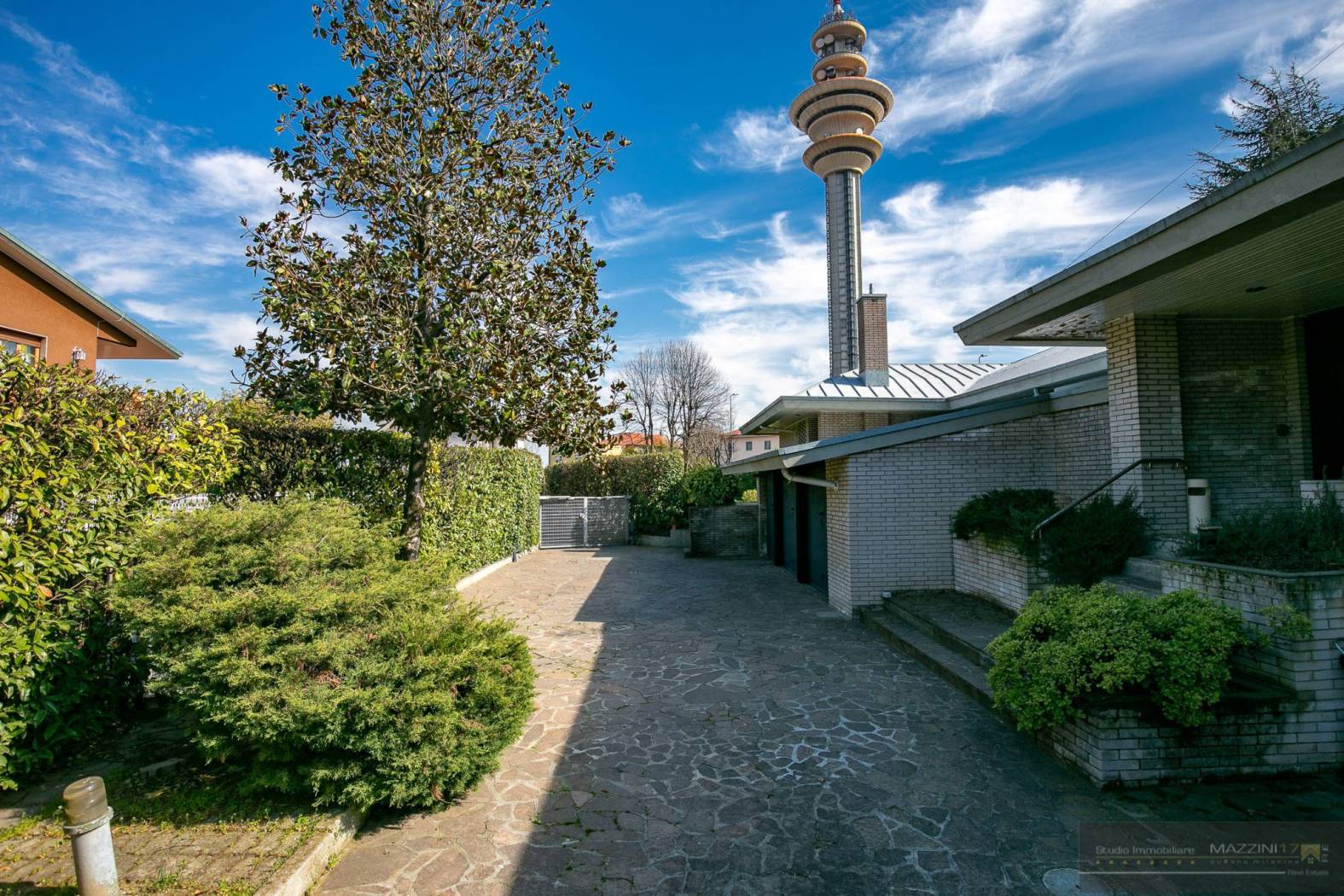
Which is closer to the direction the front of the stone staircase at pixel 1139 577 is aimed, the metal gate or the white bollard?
the white bollard

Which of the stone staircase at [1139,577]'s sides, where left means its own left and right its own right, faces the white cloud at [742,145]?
right

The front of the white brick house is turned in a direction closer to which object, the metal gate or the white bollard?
the white bollard

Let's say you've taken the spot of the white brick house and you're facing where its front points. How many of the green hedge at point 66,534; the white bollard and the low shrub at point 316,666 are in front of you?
3

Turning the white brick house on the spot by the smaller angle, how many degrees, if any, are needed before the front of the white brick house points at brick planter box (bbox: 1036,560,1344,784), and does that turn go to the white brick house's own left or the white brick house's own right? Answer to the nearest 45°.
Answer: approximately 45° to the white brick house's own left

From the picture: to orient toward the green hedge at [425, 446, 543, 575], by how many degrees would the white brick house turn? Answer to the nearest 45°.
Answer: approximately 45° to its right

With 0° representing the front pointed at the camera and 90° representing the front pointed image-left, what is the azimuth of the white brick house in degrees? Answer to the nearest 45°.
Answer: approximately 45°

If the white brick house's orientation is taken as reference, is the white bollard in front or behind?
in front

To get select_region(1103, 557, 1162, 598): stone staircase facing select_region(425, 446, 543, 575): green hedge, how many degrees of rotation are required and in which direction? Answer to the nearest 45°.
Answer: approximately 45° to its right
